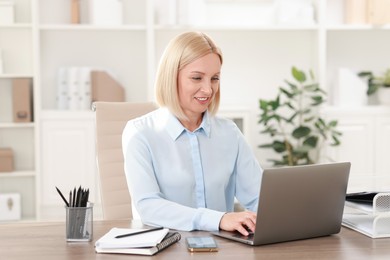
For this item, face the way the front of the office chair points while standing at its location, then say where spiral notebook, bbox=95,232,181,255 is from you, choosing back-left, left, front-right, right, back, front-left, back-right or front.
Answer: front-right

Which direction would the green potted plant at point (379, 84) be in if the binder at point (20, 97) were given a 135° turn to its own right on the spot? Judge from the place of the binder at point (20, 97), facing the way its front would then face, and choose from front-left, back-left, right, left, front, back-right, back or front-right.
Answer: back-right

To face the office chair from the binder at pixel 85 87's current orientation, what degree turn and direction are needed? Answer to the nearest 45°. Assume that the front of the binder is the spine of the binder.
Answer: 0° — it already faces it

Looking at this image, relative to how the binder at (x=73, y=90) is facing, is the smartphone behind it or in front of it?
in front

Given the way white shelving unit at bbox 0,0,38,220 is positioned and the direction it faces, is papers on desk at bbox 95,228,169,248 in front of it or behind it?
in front

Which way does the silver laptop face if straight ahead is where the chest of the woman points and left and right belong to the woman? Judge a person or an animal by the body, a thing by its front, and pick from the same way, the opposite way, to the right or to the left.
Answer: the opposite way

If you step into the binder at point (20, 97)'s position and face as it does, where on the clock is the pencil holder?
The pencil holder is roughly at 12 o'clock from the binder.

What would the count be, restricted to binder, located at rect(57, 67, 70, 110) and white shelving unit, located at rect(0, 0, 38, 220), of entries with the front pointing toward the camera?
2
